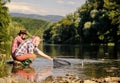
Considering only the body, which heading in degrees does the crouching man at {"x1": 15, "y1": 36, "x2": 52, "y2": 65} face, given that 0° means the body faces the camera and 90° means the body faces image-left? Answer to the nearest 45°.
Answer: approximately 270°
